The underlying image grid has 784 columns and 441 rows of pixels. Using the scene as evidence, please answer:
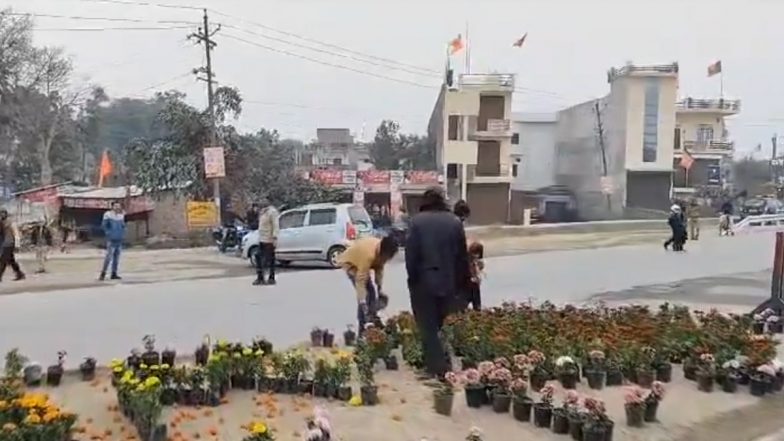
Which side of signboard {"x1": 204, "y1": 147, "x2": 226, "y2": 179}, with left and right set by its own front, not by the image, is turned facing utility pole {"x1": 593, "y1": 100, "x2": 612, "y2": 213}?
left

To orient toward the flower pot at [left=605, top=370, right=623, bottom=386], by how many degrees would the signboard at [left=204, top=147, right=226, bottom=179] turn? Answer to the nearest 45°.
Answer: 0° — it already faces it

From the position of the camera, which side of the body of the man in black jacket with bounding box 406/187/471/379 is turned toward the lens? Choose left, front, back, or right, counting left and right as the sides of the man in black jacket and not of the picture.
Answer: back

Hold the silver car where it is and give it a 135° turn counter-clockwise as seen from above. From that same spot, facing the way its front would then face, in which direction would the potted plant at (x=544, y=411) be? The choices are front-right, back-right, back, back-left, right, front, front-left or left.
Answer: front

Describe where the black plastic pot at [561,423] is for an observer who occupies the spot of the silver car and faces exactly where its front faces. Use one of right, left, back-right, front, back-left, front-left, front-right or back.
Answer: back-left

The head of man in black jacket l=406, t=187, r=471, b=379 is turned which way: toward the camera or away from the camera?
away from the camera

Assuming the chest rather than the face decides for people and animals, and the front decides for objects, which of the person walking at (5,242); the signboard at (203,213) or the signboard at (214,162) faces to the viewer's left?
the person walking

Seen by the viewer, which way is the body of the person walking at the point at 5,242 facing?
to the viewer's left

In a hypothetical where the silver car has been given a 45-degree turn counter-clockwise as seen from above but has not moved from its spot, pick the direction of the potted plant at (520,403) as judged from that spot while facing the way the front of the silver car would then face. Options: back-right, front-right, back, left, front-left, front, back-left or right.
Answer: left

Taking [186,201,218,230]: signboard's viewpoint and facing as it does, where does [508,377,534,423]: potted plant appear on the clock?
The potted plant is roughly at 12 o'clock from the signboard.

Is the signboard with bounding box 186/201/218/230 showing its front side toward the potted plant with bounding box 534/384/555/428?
yes

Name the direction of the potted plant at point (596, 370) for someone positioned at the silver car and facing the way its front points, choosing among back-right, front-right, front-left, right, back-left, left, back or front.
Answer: back-left

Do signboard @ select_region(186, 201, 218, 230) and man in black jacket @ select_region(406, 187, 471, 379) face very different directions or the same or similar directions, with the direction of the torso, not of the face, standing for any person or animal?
very different directions

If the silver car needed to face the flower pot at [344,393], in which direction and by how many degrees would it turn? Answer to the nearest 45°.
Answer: approximately 135° to its left
